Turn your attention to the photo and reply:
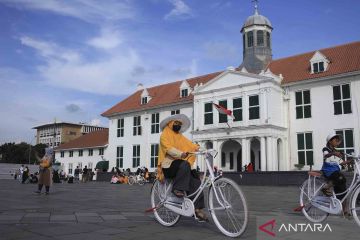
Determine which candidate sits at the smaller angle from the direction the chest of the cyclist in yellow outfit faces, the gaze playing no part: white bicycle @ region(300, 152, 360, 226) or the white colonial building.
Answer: the white bicycle

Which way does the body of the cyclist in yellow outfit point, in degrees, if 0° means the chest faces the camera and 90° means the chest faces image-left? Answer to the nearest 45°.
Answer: approximately 315°

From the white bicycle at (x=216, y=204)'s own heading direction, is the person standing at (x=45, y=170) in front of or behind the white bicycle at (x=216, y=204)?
behind

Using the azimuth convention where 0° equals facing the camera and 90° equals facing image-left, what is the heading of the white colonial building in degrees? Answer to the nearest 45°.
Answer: approximately 45°

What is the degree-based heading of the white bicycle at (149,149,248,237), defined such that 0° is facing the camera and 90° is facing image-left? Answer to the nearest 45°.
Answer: approximately 315°

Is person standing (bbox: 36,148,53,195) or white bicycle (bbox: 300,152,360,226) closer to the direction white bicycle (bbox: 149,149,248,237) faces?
the white bicycle

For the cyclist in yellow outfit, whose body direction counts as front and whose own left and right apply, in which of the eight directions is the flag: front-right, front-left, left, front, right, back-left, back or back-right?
back-left

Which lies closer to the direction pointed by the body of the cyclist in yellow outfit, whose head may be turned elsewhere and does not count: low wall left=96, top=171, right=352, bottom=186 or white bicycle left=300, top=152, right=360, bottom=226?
the white bicycle
